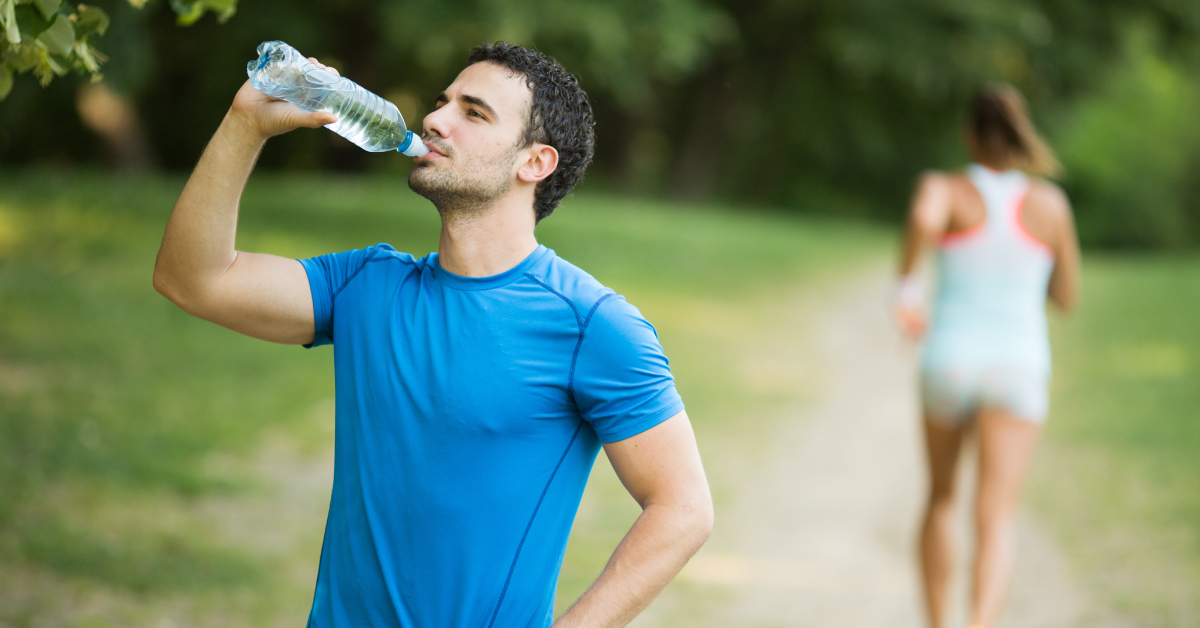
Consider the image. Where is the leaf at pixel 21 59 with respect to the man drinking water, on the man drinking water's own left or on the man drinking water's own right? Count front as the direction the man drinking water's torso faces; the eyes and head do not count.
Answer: on the man drinking water's own right

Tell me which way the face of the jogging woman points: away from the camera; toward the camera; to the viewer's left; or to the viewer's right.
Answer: away from the camera

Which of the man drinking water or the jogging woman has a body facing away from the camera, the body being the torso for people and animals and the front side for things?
the jogging woman

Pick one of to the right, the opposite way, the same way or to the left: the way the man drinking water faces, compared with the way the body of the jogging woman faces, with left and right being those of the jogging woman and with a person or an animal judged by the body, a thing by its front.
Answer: the opposite way

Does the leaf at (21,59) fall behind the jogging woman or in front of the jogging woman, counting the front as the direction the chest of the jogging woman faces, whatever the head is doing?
behind

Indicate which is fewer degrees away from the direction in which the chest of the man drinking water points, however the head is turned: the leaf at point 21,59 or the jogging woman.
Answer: the leaf

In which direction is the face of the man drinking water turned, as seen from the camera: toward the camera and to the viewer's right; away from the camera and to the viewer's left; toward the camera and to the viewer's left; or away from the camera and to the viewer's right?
toward the camera and to the viewer's left

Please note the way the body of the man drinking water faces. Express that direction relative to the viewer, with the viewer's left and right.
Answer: facing the viewer and to the left of the viewer

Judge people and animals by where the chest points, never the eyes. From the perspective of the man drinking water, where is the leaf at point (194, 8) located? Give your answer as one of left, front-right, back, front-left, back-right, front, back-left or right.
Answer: right

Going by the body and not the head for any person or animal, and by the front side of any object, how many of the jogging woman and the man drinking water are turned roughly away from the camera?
1

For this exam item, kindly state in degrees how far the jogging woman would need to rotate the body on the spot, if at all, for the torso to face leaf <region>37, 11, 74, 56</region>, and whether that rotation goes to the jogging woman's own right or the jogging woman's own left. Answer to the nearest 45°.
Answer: approximately 135° to the jogging woman's own left

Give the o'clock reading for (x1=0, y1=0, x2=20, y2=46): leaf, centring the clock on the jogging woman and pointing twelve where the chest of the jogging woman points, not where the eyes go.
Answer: The leaf is roughly at 7 o'clock from the jogging woman.

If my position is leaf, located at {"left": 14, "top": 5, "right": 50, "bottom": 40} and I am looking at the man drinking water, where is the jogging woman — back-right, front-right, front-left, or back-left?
front-left

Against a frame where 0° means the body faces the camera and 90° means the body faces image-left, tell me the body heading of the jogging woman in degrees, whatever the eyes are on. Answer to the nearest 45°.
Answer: approximately 180°
